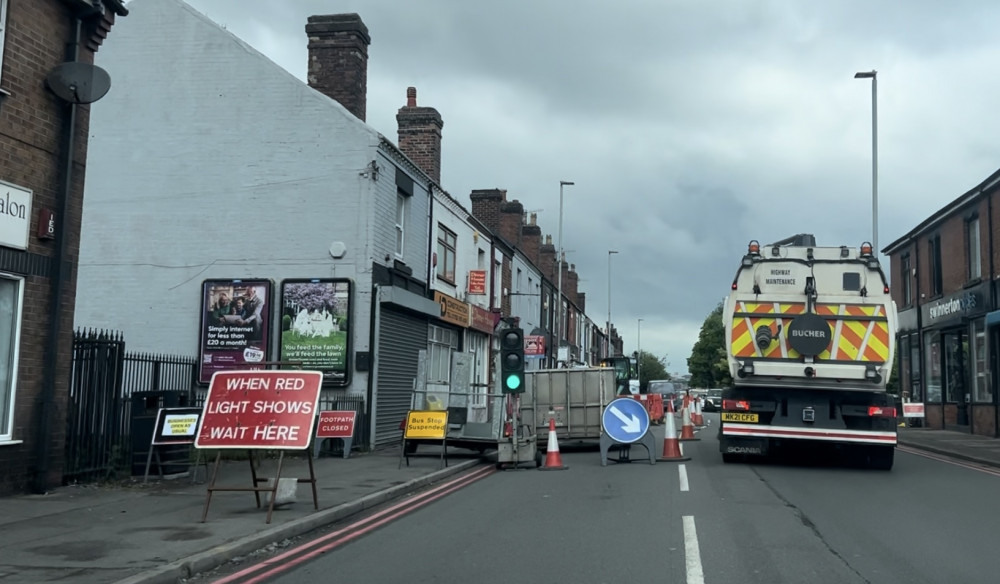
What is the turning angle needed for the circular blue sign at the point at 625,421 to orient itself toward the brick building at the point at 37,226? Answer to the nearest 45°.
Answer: approximately 45° to its right

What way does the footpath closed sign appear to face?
toward the camera

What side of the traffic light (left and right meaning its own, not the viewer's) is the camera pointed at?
front

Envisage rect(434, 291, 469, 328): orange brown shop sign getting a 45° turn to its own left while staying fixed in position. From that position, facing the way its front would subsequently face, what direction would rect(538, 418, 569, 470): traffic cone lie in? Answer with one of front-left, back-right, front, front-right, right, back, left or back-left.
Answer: right

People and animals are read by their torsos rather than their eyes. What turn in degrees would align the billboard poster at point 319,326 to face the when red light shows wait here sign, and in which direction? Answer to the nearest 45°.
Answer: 0° — it already faces it

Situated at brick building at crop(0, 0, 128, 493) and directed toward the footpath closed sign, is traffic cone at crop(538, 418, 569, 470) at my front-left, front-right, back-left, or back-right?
front-right

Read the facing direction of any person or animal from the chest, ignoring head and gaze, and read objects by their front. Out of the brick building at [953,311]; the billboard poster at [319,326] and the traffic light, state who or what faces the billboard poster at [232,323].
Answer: the brick building

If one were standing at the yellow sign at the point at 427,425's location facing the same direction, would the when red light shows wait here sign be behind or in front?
in front

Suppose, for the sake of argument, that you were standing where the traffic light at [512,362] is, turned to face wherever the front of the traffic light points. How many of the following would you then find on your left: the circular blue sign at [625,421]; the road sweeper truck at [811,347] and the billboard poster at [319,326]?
2

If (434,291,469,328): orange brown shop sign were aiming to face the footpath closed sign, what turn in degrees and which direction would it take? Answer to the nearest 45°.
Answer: approximately 45° to its right

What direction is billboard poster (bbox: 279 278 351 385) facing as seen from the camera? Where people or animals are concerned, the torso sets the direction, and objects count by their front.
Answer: toward the camera
